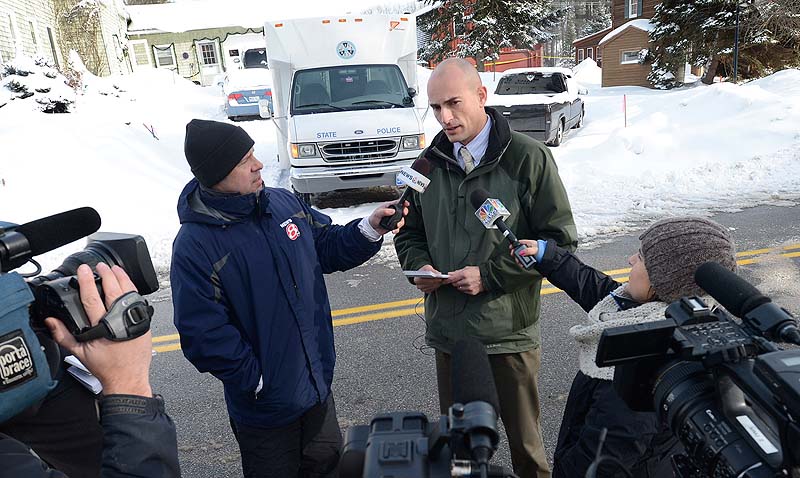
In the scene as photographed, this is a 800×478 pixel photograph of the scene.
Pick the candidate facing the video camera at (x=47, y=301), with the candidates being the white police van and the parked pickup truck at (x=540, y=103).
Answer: the white police van

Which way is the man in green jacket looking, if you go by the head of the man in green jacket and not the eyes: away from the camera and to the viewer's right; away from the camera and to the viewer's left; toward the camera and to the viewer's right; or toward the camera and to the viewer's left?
toward the camera and to the viewer's left

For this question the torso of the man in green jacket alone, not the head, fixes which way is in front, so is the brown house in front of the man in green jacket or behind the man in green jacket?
behind

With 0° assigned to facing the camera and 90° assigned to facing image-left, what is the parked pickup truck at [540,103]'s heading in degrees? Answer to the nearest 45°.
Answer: approximately 225°

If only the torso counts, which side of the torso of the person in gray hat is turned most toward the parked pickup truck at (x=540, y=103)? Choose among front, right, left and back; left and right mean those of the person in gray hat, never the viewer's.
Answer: right

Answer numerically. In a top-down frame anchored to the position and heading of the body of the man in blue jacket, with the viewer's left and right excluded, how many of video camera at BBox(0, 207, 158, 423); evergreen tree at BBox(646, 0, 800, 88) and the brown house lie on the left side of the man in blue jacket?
2

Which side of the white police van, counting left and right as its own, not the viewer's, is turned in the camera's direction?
front

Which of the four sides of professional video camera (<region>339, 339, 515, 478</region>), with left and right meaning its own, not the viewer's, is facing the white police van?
front

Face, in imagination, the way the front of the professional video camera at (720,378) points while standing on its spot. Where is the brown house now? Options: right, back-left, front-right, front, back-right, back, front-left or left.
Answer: front-right

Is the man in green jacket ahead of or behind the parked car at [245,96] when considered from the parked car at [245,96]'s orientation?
behind

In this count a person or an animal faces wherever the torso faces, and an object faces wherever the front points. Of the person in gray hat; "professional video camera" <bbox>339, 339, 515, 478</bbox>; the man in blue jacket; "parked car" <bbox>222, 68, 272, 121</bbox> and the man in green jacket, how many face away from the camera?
2

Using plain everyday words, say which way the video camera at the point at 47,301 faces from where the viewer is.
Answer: facing away from the viewer and to the right of the viewer

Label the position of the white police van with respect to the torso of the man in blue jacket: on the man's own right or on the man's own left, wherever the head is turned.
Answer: on the man's own left

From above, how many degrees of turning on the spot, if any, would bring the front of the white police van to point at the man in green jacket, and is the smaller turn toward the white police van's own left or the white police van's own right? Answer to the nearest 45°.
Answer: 0° — it already faces them

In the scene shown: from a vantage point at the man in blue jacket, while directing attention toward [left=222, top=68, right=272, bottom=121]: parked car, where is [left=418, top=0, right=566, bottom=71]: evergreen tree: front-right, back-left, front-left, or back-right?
front-right

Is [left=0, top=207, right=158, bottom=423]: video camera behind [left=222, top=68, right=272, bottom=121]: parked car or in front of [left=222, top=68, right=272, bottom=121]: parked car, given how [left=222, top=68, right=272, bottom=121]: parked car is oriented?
behind

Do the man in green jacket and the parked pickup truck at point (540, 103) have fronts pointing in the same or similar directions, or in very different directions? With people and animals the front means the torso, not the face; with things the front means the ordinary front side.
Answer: very different directions

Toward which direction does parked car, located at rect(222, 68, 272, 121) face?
away from the camera

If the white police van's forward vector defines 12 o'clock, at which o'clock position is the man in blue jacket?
The man in blue jacket is roughly at 12 o'clock from the white police van.
